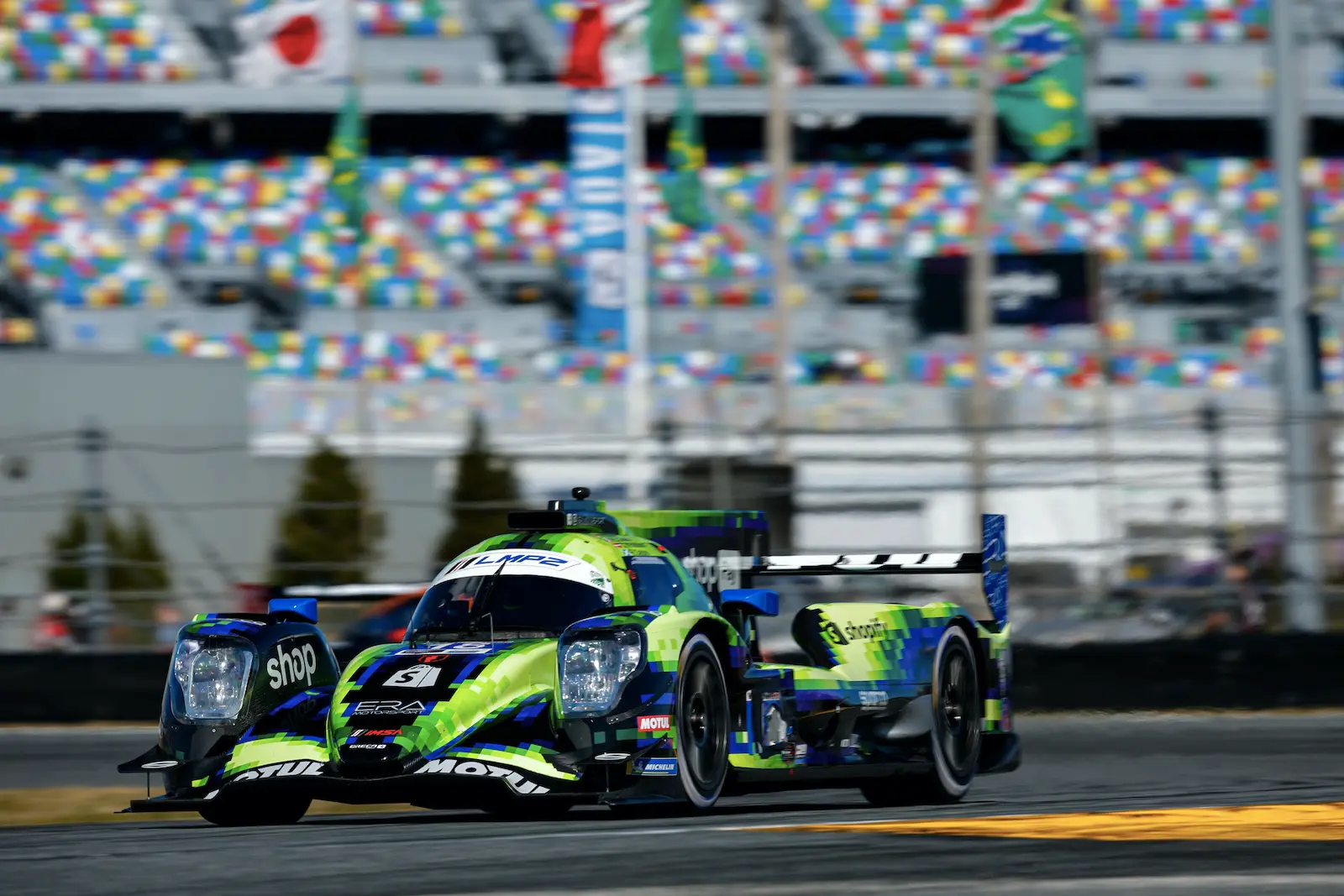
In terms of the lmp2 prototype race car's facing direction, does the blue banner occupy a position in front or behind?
behind

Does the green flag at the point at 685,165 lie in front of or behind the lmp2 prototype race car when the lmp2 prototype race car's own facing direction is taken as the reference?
behind

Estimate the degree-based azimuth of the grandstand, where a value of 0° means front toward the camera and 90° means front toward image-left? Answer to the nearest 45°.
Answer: approximately 0°

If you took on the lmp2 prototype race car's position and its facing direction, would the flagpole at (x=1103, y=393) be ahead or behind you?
behind

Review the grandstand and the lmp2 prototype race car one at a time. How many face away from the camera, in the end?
0

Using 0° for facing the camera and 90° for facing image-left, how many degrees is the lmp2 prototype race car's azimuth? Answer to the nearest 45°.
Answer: approximately 45°

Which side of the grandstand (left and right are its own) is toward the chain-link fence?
front

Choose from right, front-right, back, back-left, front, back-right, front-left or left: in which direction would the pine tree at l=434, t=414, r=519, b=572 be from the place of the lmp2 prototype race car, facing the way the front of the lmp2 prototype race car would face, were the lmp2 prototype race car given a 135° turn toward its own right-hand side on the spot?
front

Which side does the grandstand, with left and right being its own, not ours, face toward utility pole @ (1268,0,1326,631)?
front

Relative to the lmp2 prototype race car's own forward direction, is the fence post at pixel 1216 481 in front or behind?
behind

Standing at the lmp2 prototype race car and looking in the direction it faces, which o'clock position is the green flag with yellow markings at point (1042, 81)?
The green flag with yellow markings is roughly at 5 o'clock from the lmp2 prototype race car.

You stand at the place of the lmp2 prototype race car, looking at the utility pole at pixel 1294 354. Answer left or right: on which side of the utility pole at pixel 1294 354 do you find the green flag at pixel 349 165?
left
